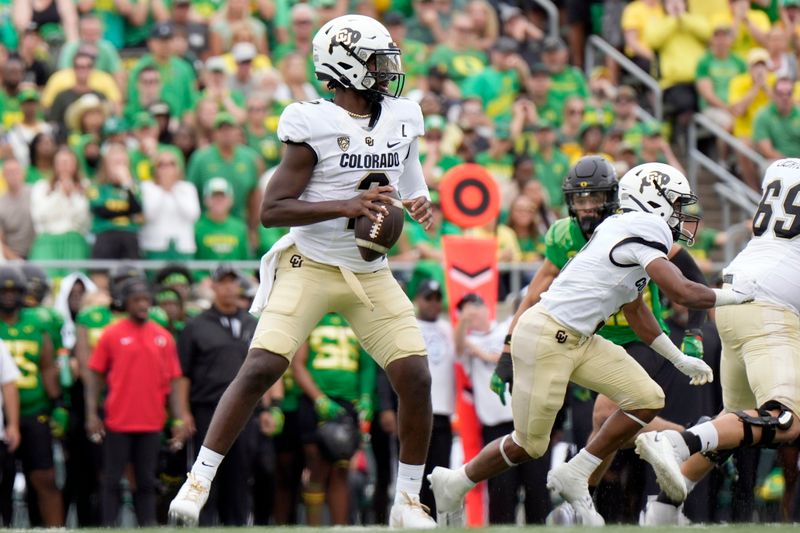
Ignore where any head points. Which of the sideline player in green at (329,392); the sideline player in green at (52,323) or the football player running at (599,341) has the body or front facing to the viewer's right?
the football player running

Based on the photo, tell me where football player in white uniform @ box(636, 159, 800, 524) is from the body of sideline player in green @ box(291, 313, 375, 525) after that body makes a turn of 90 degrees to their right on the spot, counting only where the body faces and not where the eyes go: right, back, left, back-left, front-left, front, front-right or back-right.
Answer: back-left

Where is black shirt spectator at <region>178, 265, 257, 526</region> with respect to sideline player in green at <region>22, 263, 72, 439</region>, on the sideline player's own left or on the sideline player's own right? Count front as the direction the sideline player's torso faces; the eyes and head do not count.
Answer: on the sideline player's own left

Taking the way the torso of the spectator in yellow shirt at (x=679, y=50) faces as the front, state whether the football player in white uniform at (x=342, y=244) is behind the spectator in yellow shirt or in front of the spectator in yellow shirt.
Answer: in front

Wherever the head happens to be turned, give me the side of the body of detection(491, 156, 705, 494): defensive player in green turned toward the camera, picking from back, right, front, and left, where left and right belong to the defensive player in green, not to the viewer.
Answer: front

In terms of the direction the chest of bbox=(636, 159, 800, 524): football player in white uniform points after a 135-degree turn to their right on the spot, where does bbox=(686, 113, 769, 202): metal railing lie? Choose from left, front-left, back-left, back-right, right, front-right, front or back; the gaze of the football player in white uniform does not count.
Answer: back

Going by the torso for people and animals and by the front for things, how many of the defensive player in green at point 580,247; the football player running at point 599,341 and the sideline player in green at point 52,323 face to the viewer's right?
1

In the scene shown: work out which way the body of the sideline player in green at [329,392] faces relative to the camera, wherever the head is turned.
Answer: toward the camera

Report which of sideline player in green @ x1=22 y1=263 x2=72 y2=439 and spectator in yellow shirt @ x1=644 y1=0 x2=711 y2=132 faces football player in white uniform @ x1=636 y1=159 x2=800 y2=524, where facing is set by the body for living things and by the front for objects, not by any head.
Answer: the spectator in yellow shirt

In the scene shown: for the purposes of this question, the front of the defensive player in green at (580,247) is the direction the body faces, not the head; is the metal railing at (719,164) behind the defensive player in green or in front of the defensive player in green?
behind

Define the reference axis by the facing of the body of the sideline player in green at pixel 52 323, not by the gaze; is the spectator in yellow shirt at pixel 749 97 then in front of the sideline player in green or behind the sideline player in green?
behind

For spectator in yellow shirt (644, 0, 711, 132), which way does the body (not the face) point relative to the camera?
toward the camera
